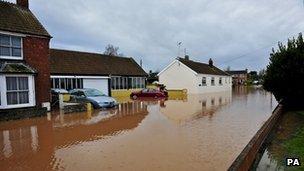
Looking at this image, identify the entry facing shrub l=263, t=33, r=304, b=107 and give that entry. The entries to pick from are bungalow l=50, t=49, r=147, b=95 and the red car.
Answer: the bungalow

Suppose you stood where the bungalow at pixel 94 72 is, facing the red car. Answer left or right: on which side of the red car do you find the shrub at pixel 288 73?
right

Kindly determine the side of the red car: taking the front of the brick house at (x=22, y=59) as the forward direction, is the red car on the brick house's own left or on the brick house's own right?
on the brick house's own left

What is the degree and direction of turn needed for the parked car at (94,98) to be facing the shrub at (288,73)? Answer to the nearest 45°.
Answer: approximately 45° to its left

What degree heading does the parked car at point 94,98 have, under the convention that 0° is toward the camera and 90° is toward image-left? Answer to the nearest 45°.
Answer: approximately 315°

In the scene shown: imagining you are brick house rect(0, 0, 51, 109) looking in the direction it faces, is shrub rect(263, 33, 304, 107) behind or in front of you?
in front

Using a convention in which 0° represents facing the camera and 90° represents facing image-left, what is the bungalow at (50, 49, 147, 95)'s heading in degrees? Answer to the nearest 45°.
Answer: approximately 315°

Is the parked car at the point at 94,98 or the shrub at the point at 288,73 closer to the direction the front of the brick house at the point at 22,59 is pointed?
the shrub

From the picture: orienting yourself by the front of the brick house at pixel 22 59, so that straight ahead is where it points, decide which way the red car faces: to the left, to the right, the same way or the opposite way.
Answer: the opposite way

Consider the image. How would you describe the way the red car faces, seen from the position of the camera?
facing to the left of the viewer
